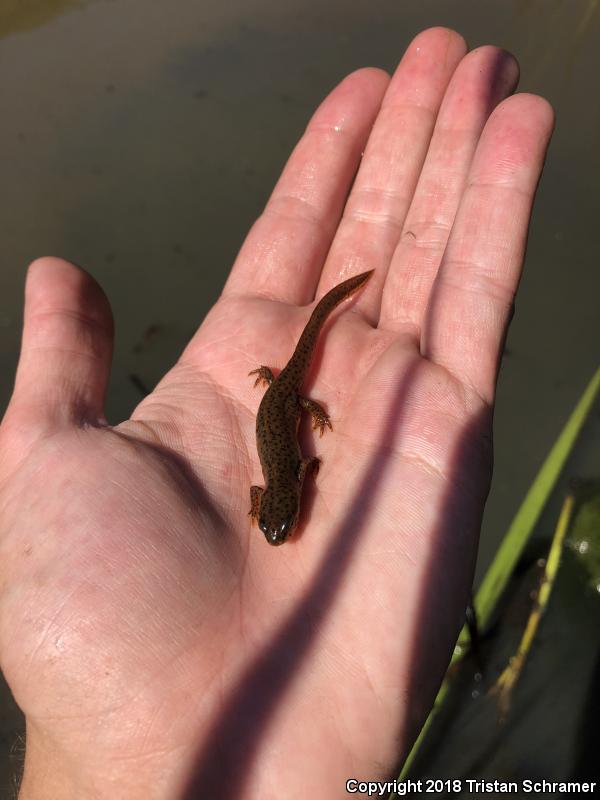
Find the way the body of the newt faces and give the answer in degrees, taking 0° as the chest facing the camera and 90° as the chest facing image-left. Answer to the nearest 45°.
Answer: approximately 0°
